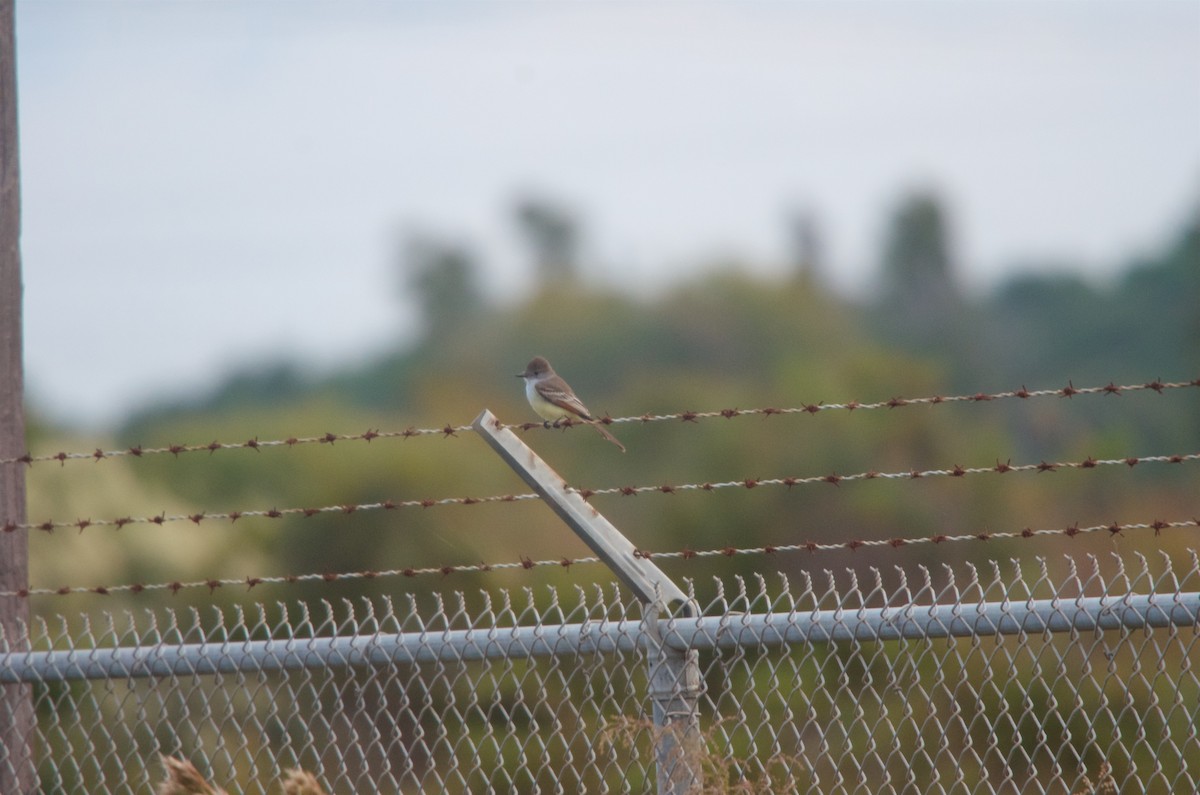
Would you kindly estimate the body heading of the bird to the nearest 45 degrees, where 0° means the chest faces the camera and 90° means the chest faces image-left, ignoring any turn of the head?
approximately 90°

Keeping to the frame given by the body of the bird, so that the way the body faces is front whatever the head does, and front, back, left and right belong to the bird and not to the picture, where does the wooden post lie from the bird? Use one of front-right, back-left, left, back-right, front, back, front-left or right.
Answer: front-left
